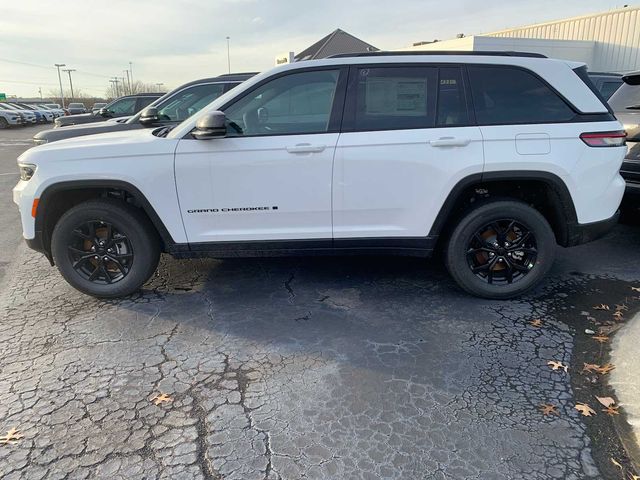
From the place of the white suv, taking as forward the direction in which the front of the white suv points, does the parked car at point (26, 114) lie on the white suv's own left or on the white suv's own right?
on the white suv's own right

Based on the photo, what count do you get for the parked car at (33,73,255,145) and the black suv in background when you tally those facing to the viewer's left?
2

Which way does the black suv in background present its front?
to the viewer's left

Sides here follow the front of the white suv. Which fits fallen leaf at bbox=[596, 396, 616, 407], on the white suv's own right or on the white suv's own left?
on the white suv's own left

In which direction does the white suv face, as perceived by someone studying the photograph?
facing to the left of the viewer

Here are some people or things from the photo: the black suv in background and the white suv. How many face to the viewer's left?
2

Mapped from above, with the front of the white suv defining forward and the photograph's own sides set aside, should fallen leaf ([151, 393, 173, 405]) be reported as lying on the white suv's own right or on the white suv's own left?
on the white suv's own left

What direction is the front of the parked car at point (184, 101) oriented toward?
to the viewer's left
